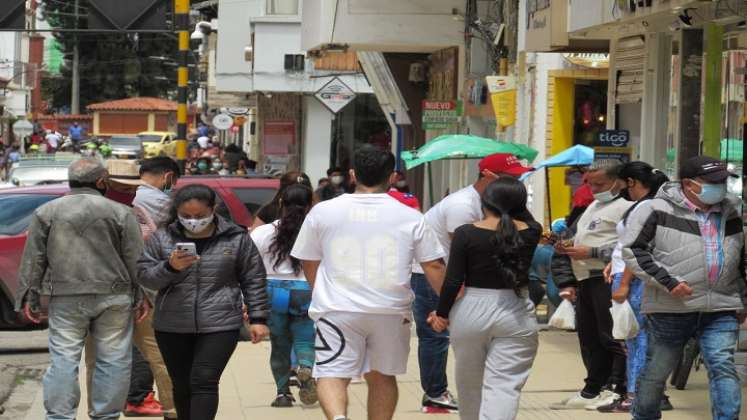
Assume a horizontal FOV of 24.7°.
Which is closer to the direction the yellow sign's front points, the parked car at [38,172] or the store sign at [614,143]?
the store sign

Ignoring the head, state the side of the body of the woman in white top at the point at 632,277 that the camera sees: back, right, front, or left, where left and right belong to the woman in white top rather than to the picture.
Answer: left

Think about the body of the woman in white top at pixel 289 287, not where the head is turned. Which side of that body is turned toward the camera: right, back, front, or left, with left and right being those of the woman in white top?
back

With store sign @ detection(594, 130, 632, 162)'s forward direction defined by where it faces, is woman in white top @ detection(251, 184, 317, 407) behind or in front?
in front

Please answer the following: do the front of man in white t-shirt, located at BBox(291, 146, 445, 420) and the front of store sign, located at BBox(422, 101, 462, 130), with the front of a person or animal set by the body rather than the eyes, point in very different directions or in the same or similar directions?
very different directions

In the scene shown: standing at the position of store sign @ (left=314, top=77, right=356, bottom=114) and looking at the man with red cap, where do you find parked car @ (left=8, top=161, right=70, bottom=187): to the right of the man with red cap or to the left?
right

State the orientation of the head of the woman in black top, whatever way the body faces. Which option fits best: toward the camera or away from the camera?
away from the camera

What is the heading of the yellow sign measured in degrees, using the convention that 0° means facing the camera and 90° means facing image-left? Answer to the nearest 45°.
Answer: approximately 0°

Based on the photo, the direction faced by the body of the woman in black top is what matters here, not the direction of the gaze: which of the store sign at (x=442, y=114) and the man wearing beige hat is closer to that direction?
the store sign

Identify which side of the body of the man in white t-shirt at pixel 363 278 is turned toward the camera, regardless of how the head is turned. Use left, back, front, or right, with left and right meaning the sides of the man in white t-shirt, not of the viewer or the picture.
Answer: back

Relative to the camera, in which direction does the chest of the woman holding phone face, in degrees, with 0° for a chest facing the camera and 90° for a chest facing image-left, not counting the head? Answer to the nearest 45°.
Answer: approximately 0°
